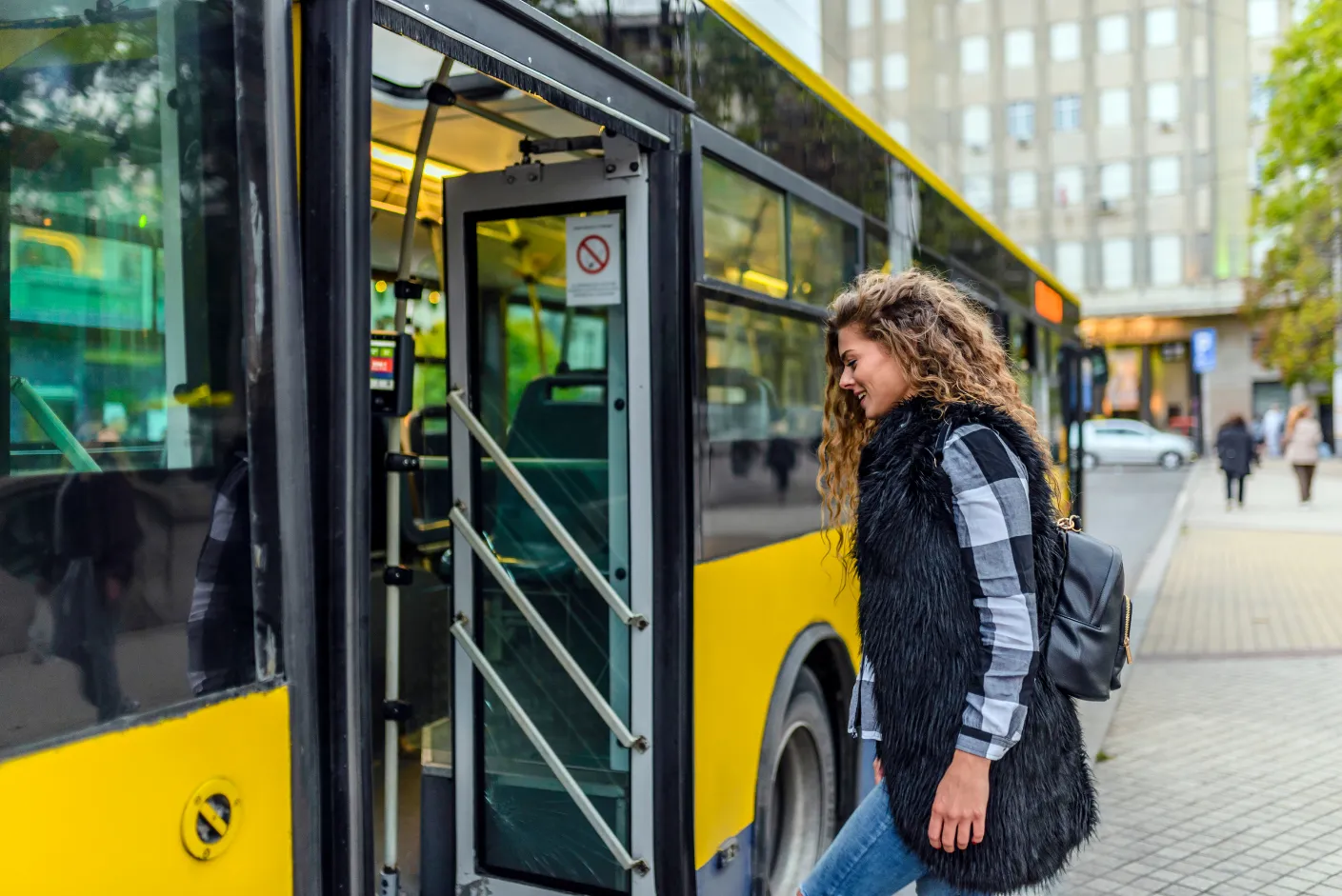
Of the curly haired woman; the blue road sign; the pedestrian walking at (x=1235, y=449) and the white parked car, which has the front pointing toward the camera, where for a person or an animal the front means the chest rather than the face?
the blue road sign

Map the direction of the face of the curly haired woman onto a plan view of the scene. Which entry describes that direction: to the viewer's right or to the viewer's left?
to the viewer's left

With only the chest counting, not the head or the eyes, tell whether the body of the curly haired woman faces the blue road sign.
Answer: no

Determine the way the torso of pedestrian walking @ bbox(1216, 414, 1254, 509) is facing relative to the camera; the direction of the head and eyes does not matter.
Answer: away from the camera

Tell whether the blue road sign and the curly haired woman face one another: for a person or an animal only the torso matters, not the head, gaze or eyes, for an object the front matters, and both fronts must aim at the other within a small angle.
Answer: no

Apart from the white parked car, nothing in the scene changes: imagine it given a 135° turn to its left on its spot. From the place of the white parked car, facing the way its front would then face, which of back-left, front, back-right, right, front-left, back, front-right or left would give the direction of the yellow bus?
back-left

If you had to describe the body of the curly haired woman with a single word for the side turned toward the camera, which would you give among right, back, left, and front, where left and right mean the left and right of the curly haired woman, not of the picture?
left

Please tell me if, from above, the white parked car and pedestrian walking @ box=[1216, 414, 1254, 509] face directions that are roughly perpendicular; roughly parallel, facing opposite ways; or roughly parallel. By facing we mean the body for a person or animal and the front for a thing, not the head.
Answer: roughly perpendicular

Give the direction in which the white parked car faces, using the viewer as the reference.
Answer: facing to the right of the viewer

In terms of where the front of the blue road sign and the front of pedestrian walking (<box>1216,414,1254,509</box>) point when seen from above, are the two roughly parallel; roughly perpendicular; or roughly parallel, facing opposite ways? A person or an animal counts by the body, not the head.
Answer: roughly parallel, facing opposite ways

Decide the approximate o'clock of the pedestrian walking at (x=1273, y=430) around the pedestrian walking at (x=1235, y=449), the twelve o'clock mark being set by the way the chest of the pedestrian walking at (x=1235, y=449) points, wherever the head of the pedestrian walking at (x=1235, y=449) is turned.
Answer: the pedestrian walking at (x=1273, y=430) is roughly at 12 o'clock from the pedestrian walking at (x=1235, y=449).

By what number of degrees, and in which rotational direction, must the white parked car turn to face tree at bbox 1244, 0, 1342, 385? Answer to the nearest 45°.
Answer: approximately 90° to its right

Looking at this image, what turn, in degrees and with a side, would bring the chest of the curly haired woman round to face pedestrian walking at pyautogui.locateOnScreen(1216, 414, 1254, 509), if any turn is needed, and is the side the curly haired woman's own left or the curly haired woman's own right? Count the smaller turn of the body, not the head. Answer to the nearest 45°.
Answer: approximately 90° to the curly haired woman's own right

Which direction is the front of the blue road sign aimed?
toward the camera

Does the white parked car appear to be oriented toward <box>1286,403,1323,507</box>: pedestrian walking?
no
